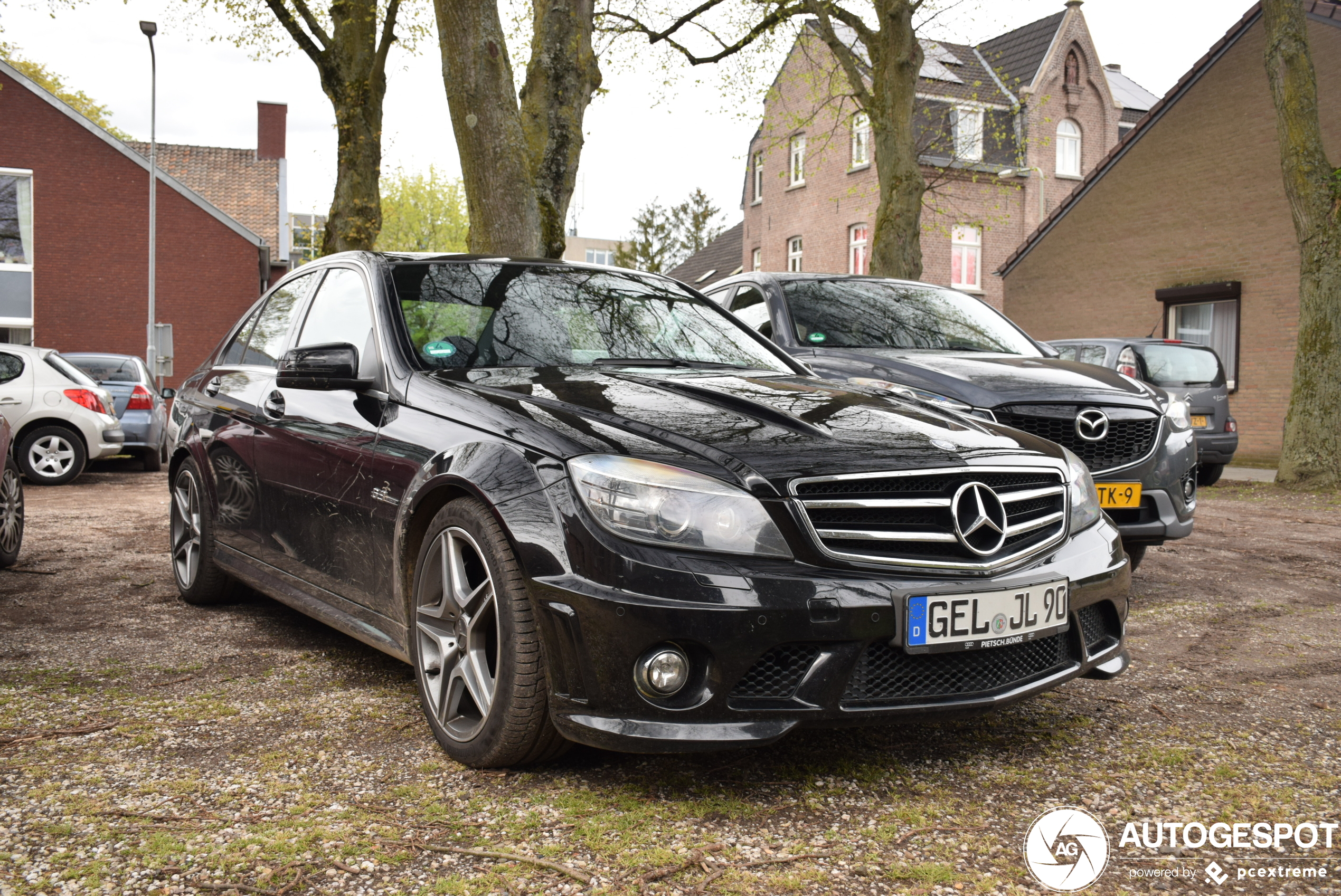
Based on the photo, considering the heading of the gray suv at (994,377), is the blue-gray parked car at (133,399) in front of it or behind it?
behind

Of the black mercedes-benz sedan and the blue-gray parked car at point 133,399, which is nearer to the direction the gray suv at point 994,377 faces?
the black mercedes-benz sedan

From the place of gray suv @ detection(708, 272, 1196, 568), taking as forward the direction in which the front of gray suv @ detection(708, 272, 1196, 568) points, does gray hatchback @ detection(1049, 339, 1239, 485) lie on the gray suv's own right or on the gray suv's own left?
on the gray suv's own left

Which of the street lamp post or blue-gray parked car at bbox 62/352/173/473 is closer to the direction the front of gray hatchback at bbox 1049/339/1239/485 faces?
the street lamp post

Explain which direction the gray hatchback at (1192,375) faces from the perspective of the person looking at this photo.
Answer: facing away from the viewer and to the left of the viewer

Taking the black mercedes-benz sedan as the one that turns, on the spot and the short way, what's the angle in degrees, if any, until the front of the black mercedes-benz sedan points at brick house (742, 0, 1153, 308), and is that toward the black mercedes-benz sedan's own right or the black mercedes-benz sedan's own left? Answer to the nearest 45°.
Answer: approximately 135° to the black mercedes-benz sedan's own left

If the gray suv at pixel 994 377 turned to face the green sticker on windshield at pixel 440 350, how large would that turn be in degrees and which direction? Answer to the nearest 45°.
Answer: approximately 90° to its right

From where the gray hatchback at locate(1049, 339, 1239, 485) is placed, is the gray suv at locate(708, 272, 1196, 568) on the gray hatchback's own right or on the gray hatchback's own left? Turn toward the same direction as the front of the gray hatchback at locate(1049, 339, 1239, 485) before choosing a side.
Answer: on the gray hatchback's own left
